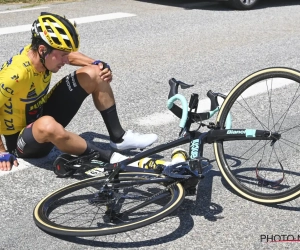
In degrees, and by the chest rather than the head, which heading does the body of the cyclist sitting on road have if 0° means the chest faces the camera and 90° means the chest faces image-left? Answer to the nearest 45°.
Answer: approximately 315°

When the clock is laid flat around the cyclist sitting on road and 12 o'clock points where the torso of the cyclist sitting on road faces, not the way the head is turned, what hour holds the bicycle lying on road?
The bicycle lying on road is roughly at 12 o'clock from the cyclist sitting on road.

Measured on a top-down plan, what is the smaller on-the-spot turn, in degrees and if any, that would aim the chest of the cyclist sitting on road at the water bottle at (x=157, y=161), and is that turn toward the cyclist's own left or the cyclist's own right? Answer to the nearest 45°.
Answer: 0° — they already face it

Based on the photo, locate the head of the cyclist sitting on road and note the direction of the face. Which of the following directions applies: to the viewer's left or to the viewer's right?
to the viewer's right
